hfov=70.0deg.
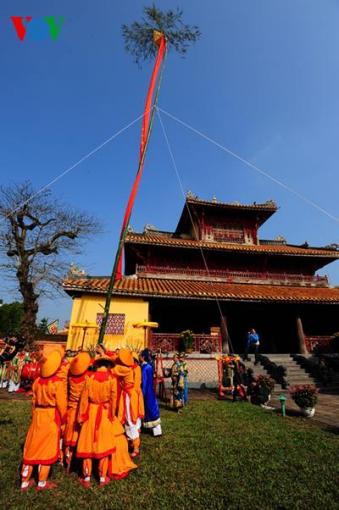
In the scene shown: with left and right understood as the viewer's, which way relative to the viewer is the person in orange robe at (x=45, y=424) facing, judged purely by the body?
facing away from the viewer and to the right of the viewer

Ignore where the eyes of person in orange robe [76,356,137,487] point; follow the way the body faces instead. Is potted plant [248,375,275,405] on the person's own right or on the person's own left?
on the person's own right

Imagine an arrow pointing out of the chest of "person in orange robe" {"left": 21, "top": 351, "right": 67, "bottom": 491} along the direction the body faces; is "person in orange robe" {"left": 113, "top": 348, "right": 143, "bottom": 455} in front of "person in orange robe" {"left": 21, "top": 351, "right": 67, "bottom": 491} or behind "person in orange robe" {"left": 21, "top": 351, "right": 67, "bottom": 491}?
in front

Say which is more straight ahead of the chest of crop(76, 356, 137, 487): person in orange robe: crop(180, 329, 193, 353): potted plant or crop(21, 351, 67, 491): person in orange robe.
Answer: the potted plant

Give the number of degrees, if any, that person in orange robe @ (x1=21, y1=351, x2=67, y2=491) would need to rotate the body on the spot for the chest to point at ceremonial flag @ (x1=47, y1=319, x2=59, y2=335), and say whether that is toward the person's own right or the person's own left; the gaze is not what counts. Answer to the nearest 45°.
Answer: approximately 45° to the person's own left

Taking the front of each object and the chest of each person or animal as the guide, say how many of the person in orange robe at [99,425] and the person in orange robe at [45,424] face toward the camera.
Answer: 0

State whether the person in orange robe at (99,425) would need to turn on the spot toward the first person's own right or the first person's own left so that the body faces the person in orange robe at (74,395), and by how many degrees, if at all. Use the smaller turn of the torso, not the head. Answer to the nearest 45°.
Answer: approximately 45° to the first person's own left

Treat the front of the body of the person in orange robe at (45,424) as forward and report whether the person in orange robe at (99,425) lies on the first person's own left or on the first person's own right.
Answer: on the first person's own right

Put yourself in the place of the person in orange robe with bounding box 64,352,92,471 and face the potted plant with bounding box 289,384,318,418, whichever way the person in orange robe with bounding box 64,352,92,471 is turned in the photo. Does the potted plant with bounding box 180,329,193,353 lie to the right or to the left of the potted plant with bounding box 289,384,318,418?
left

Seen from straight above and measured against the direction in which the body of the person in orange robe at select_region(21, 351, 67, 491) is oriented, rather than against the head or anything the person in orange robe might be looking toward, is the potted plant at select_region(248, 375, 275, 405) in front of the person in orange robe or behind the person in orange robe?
in front

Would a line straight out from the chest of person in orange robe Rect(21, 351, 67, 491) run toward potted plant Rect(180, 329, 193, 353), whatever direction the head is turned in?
yes

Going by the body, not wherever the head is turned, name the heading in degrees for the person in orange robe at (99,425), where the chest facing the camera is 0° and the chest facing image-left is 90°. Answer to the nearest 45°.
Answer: approximately 180°

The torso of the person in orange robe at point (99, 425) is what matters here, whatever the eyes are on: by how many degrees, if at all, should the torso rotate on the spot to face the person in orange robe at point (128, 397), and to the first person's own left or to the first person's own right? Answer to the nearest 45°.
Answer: approximately 45° to the first person's own right

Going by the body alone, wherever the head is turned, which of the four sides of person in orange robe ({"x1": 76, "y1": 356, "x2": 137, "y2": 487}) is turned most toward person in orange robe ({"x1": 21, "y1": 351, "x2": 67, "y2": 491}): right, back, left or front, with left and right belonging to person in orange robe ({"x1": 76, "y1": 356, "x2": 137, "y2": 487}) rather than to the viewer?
left
